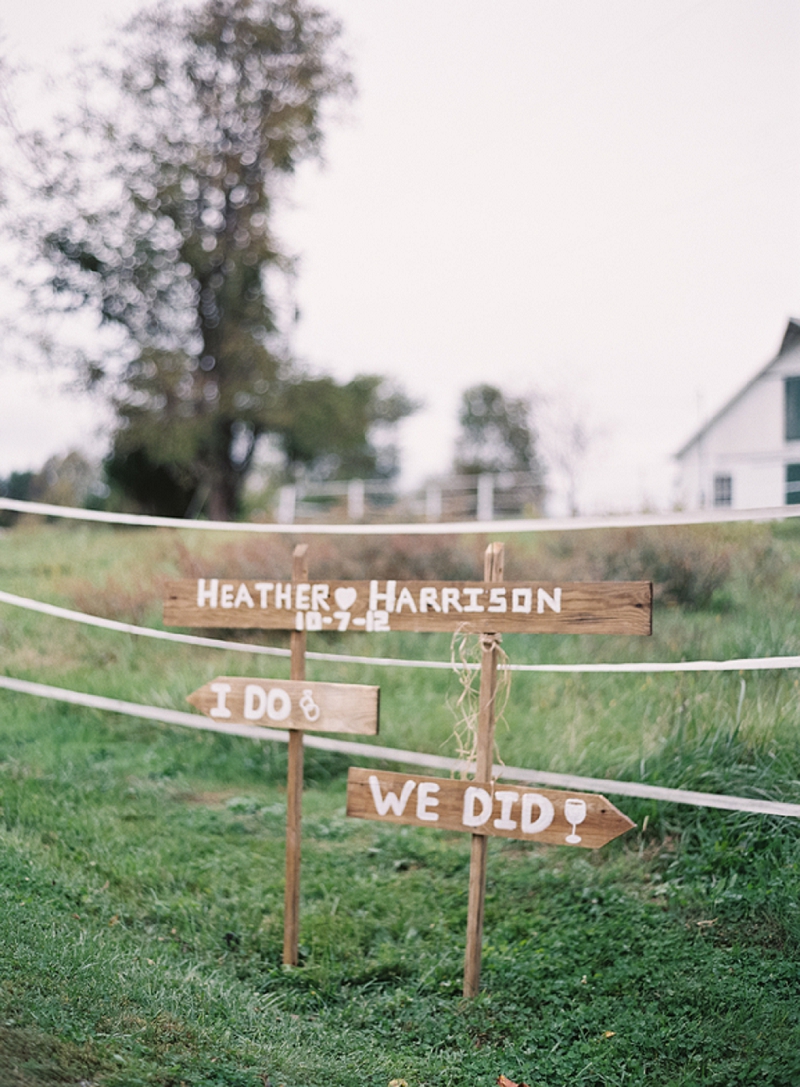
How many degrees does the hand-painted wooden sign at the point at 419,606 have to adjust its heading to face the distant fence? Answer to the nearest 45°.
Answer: approximately 180°

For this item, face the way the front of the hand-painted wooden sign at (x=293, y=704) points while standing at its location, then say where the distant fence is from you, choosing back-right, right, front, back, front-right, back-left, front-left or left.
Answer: back

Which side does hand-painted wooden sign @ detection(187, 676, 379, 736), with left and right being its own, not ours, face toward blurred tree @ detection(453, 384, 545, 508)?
back

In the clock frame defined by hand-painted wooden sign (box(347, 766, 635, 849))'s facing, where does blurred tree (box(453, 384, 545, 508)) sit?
The blurred tree is roughly at 6 o'clock from the hand-painted wooden sign.

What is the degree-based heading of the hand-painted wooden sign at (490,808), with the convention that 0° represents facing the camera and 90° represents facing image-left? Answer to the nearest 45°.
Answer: approximately 0°

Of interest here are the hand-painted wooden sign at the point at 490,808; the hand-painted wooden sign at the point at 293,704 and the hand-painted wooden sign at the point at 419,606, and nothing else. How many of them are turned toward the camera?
3

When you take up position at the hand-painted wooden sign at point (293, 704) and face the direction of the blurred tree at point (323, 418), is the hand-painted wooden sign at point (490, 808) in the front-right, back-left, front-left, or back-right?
back-right

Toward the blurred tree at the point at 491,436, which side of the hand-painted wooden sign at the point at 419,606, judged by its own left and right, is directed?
back

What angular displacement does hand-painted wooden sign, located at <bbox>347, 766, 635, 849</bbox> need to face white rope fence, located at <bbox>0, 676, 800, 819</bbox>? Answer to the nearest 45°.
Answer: approximately 180°
